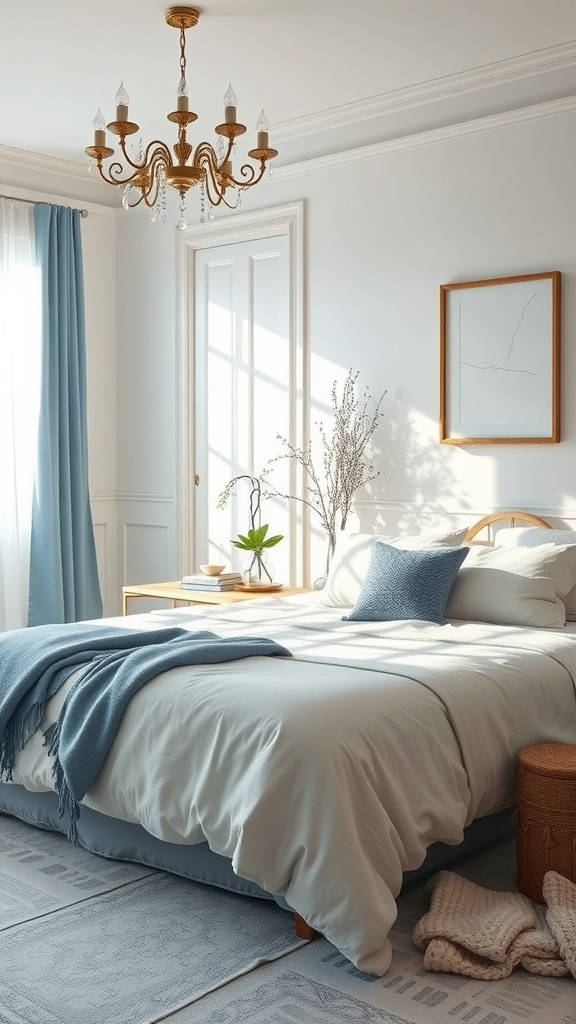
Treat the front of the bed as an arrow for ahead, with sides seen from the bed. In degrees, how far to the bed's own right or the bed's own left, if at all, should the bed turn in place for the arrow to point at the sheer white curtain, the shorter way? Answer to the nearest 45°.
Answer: approximately 90° to the bed's own right

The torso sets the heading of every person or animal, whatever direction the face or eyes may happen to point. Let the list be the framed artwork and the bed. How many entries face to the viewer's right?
0

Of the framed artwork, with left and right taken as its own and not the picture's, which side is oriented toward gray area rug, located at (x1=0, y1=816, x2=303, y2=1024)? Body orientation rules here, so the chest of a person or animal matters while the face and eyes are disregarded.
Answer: front

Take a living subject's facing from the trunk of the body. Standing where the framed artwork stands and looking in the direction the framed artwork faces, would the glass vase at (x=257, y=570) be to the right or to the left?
on its right

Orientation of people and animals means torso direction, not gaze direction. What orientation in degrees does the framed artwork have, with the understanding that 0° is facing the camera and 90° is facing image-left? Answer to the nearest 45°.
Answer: approximately 45°

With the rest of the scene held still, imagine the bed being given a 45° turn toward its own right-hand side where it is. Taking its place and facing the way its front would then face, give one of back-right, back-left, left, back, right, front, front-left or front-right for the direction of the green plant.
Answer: right

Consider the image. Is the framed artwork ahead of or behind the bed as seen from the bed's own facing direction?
behind

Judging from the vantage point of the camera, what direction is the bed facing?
facing the viewer and to the left of the viewer

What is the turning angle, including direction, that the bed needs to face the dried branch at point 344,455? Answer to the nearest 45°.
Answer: approximately 135° to its right

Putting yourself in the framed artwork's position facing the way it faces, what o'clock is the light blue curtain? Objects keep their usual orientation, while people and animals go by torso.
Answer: The light blue curtain is roughly at 2 o'clock from the framed artwork.
